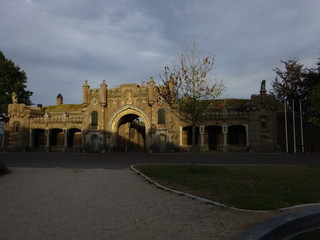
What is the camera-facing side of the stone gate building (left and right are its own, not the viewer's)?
front

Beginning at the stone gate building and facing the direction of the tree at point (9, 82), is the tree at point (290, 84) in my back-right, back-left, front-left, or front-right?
back-right

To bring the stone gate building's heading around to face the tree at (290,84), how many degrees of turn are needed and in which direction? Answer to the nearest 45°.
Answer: approximately 90° to its left

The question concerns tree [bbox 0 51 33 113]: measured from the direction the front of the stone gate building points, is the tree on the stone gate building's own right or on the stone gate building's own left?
on the stone gate building's own right
